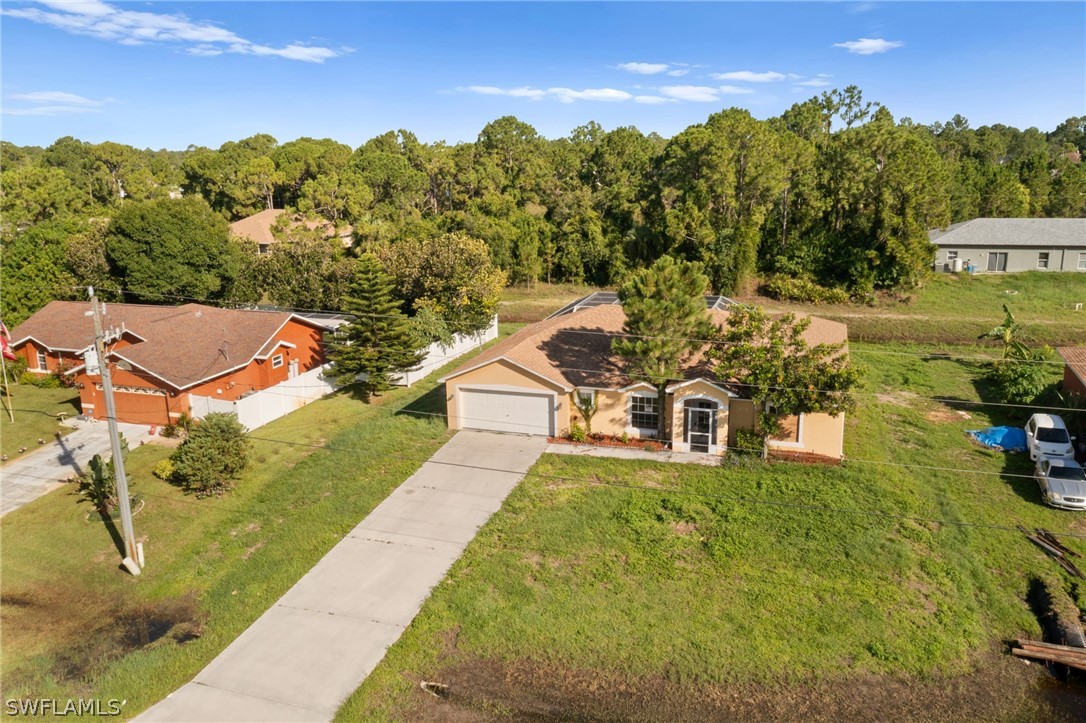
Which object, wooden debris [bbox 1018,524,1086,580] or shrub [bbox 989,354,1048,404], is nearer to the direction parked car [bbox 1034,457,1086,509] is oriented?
the wooden debris

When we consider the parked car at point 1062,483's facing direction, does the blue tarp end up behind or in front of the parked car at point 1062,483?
behind

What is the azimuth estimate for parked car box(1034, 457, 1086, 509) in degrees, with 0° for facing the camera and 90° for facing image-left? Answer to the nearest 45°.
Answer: approximately 315°

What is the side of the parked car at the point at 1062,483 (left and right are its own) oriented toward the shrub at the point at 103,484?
right

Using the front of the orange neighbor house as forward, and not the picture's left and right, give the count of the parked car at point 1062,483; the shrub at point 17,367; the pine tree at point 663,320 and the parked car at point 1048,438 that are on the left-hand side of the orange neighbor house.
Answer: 3

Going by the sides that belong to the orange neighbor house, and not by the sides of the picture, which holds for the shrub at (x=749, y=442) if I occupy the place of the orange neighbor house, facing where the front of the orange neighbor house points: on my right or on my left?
on my left

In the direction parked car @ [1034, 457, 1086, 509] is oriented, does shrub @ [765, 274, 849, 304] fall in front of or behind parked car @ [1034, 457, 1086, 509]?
behind

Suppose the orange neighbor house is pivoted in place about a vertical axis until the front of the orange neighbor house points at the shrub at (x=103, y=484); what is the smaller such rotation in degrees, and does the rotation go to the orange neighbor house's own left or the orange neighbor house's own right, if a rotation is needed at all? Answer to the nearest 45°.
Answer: approximately 45° to the orange neighbor house's own left

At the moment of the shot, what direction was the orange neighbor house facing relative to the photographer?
facing the viewer and to the left of the viewer

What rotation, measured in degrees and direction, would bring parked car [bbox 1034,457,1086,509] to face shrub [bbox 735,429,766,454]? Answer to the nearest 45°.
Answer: approximately 135° to its right

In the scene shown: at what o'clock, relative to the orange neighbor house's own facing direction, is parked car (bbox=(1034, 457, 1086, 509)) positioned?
The parked car is roughly at 9 o'clock from the orange neighbor house.

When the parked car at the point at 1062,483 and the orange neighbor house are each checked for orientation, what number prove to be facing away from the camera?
0

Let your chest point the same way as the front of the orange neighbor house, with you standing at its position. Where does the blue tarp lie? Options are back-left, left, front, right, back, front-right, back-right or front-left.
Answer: left
